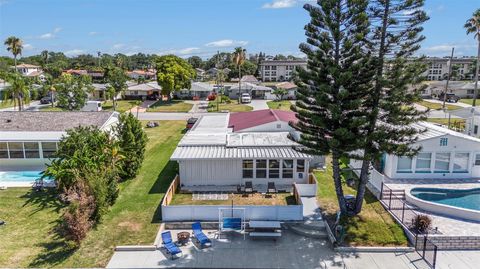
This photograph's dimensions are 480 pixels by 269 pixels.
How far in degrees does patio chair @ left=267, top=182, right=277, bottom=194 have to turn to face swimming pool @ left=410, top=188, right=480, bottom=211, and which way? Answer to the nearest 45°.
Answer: approximately 90° to its left

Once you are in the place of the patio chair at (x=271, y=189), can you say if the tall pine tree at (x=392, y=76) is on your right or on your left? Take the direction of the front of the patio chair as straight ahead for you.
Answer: on your left

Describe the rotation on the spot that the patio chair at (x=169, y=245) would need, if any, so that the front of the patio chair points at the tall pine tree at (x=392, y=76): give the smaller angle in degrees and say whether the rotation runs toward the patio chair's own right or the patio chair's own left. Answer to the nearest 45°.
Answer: approximately 45° to the patio chair's own left

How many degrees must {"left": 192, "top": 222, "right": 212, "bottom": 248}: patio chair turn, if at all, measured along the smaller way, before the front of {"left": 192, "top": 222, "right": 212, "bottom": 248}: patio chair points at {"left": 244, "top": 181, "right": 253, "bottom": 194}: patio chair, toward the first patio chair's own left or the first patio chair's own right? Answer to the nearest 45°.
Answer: approximately 90° to the first patio chair's own left

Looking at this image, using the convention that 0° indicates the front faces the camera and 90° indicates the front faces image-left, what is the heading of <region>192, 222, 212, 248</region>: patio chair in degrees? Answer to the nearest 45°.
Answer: approximately 315°

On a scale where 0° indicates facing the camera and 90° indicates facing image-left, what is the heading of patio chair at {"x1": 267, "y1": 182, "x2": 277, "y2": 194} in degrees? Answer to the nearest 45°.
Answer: approximately 0°
